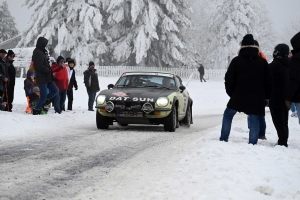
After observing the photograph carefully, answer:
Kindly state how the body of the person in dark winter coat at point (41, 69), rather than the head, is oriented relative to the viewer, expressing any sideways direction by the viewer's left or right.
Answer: facing to the right of the viewer

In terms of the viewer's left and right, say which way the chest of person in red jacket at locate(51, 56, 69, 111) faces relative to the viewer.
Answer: facing the viewer and to the right of the viewer

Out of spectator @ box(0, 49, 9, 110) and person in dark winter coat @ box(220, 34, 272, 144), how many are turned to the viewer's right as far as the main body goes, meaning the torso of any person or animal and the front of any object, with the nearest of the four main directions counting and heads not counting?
1

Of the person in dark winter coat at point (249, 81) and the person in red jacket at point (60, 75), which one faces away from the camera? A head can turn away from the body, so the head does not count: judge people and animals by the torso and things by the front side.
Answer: the person in dark winter coat

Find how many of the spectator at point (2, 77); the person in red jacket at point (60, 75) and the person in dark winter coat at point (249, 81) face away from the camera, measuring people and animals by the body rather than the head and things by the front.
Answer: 1

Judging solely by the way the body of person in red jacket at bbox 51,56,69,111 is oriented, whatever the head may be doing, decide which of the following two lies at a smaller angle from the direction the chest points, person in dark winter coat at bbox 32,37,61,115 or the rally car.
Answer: the rally car

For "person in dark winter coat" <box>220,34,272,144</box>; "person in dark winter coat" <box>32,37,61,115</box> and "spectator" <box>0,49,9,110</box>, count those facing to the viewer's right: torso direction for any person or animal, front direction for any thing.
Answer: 2

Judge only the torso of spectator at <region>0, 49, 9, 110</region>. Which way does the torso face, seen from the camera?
to the viewer's right

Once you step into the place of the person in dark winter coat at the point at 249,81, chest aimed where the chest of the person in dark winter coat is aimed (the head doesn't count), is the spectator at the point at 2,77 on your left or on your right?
on your left

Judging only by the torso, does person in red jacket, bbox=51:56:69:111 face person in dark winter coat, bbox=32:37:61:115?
no

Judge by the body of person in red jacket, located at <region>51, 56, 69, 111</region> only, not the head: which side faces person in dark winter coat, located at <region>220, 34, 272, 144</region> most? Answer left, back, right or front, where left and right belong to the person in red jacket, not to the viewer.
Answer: front

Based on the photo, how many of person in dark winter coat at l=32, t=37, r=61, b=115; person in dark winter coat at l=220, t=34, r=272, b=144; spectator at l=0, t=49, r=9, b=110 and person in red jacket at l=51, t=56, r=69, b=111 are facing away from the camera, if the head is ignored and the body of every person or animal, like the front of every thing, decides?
1

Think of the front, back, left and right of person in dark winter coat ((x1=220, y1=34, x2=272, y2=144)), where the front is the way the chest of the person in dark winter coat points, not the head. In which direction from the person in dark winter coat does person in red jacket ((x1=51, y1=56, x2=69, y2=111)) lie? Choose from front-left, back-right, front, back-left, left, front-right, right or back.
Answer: front-left

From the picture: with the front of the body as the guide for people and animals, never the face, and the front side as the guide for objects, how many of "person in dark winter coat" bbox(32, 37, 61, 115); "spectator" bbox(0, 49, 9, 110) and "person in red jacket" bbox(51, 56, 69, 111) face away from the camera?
0

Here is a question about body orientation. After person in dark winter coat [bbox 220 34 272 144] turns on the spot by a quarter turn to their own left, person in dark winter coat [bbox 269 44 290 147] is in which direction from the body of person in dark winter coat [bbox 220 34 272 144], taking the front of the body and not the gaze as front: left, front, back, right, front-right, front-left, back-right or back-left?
back-right

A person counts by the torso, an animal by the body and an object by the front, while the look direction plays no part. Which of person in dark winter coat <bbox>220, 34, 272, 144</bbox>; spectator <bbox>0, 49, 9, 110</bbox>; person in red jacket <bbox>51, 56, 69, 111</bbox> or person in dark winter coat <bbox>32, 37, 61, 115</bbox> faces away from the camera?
person in dark winter coat <bbox>220, 34, 272, 144</bbox>

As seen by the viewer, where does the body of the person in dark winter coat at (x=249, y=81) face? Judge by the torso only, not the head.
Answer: away from the camera
